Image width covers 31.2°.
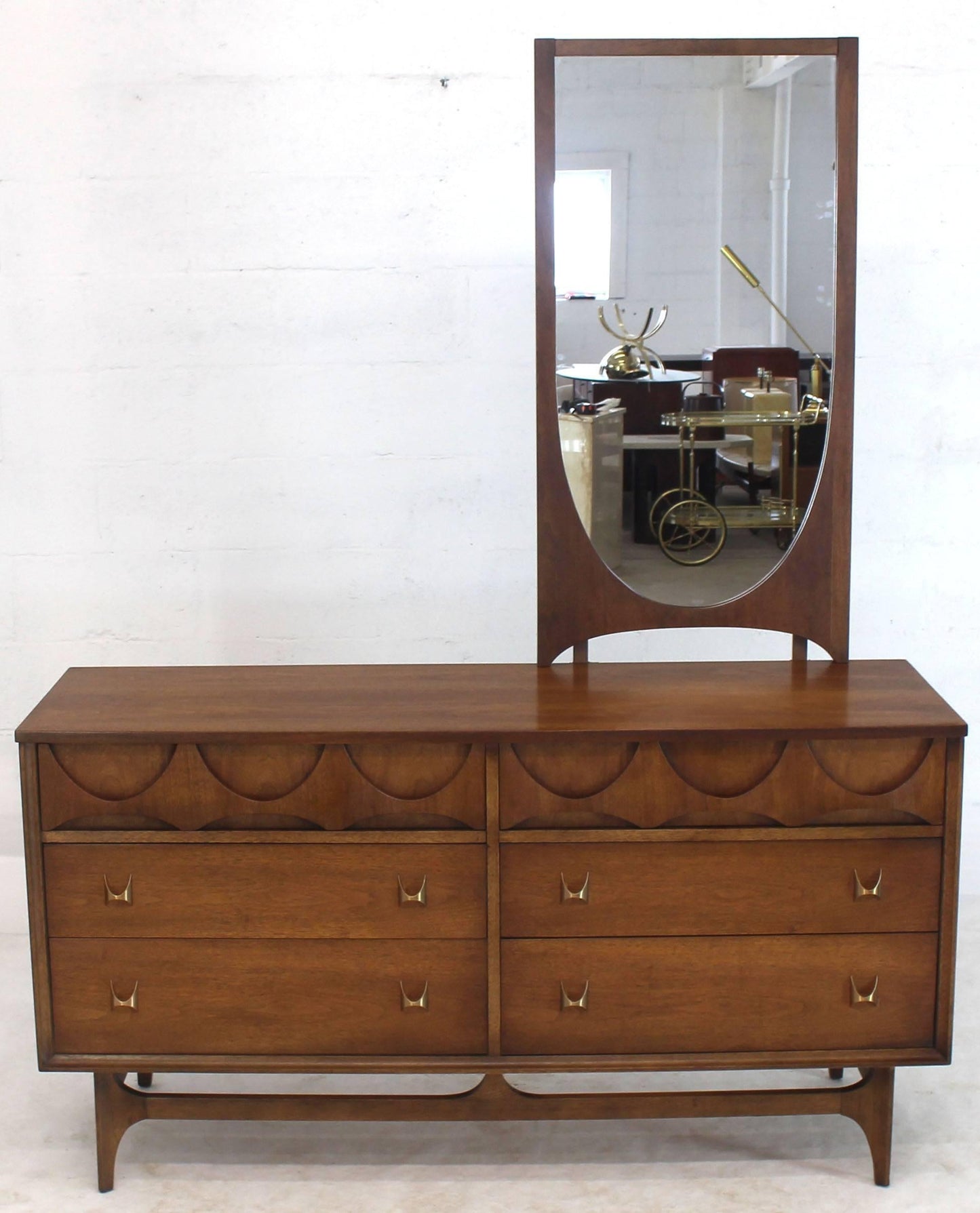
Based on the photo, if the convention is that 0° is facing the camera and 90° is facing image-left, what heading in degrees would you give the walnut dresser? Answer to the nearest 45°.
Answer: approximately 0°
